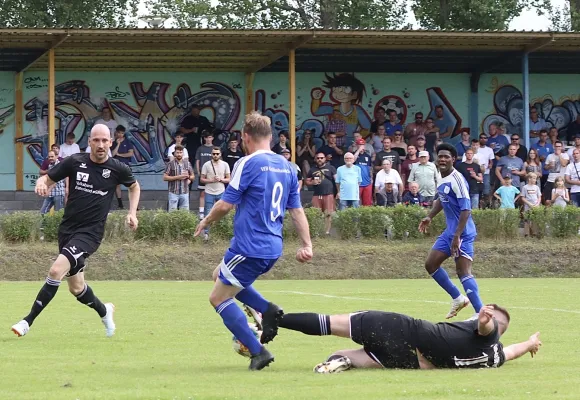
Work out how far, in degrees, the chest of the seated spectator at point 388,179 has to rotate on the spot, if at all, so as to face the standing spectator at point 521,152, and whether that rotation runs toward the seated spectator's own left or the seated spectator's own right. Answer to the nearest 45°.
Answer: approximately 135° to the seated spectator's own left

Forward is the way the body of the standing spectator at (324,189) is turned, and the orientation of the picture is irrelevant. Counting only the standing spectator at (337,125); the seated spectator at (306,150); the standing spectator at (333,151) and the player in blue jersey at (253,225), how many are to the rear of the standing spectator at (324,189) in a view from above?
3

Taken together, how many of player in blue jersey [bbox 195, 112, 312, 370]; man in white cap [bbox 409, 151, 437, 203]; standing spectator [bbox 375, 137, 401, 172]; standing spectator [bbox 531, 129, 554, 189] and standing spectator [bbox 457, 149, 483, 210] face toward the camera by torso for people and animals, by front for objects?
4

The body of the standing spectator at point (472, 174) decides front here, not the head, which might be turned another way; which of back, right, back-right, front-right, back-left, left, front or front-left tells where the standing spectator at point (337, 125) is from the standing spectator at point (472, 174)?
back-right

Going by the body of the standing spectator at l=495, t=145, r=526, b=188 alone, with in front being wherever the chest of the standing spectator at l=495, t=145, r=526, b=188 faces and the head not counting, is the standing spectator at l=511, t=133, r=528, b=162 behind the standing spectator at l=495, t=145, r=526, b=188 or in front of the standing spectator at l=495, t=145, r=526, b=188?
behind

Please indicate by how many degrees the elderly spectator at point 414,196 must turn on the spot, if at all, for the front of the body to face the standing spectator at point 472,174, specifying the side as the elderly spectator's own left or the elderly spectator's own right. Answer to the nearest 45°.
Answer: approximately 135° to the elderly spectator's own left

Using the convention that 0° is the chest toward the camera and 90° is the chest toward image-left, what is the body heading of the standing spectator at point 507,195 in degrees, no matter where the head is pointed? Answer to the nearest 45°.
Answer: approximately 0°

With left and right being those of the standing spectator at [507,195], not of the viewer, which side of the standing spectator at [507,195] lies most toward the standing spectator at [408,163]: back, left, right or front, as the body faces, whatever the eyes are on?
right
